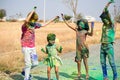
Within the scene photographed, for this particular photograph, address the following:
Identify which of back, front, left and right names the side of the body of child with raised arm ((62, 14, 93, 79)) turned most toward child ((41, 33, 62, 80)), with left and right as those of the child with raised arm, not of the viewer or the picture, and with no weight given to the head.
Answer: right

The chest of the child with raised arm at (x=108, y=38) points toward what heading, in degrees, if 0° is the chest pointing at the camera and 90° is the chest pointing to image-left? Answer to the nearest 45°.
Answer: approximately 45°

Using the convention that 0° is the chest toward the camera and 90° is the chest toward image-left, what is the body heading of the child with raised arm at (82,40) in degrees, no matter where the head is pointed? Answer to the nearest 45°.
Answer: approximately 0°

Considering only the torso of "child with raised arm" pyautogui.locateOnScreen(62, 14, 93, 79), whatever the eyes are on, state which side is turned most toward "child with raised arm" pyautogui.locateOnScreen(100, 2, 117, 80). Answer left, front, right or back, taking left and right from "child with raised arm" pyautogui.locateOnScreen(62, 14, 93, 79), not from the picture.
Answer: left

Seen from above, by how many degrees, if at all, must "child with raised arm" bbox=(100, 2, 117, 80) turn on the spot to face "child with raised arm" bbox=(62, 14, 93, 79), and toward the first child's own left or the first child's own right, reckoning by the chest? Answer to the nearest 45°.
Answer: approximately 45° to the first child's own right

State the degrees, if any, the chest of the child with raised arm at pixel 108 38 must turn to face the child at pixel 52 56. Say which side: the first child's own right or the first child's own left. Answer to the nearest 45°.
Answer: approximately 45° to the first child's own right

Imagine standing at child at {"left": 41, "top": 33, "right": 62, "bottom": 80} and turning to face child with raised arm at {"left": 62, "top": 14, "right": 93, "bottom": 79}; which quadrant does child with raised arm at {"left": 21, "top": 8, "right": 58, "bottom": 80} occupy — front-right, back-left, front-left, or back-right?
back-left

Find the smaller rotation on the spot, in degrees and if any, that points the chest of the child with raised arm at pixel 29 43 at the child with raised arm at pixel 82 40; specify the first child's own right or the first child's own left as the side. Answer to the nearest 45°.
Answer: approximately 45° to the first child's own left

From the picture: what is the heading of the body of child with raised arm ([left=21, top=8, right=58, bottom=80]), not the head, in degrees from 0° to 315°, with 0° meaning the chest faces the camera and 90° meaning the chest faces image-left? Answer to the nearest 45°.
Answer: approximately 315°
